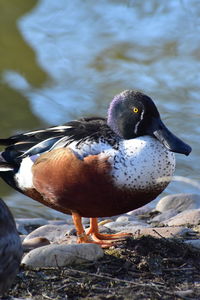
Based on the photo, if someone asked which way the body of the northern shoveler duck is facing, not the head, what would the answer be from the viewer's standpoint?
to the viewer's right

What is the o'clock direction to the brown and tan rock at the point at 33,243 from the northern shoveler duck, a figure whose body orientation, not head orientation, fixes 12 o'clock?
The brown and tan rock is roughly at 5 o'clock from the northern shoveler duck.

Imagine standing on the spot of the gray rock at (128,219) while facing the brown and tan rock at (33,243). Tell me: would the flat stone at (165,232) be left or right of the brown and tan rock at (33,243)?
left

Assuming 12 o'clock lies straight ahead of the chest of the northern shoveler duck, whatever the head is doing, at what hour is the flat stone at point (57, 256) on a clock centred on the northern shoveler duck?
The flat stone is roughly at 4 o'clock from the northern shoveler duck.

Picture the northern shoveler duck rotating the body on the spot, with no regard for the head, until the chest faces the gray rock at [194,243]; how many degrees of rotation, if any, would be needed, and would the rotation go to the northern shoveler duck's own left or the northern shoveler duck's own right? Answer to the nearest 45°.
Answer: approximately 45° to the northern shoveler duck's own right
